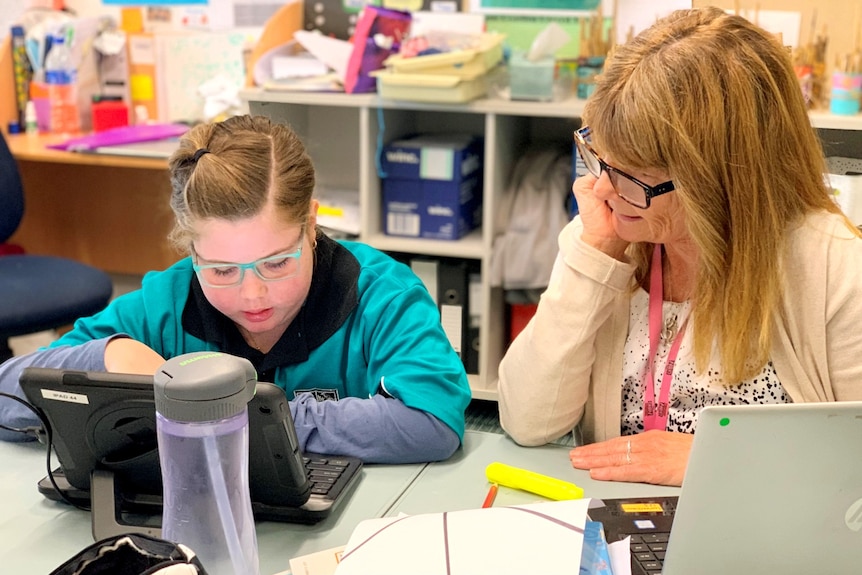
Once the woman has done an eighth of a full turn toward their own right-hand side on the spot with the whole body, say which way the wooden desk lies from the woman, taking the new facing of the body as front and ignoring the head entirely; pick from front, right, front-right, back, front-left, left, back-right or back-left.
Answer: front-right

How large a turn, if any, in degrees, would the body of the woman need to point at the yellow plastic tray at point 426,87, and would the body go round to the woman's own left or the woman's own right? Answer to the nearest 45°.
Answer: approximately 90° to the woman's own right

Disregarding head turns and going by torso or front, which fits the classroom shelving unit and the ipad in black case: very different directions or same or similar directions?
very different directions

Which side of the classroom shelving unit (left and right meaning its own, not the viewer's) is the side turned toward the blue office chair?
right

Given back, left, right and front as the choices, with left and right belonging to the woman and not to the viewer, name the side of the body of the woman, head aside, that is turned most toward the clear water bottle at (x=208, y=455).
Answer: front

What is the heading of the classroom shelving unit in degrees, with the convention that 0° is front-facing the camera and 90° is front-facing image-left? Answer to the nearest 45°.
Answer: approximately 0°

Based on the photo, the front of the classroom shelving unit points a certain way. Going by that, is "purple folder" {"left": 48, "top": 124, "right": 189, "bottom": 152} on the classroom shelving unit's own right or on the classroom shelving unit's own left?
on the classroom shelving unit's own right

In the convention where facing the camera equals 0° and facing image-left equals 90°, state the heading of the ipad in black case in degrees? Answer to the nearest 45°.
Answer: approximately 225°

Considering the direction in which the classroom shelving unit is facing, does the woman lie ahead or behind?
ahead
